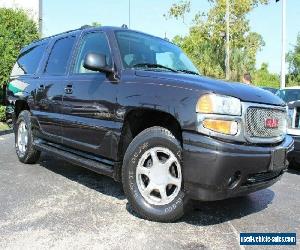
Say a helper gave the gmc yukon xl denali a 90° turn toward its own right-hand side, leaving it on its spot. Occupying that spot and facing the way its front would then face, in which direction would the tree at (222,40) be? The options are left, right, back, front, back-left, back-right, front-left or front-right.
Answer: back-right

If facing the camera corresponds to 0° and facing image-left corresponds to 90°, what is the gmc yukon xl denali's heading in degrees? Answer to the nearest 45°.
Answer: approximately 315°

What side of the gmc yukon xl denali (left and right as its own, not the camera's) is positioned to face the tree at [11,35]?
back
